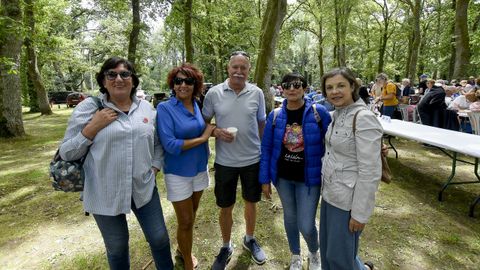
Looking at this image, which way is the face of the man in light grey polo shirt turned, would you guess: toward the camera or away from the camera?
toward the camera

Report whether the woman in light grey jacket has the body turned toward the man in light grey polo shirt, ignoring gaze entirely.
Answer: no

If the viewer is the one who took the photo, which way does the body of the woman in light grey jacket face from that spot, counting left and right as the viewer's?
facing the viewer and to the left of the viewer

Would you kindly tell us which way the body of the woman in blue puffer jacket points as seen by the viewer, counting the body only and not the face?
toward the camera

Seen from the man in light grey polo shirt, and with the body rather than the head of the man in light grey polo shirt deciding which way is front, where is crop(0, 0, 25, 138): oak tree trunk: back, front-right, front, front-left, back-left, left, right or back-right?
back-right

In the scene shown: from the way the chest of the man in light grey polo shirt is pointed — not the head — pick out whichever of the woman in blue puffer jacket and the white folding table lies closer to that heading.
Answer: the woman in blue puffer jacket

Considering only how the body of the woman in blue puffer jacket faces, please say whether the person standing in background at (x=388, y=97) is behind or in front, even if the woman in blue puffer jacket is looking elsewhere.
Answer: behind

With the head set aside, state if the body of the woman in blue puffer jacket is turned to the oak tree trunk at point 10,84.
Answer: no

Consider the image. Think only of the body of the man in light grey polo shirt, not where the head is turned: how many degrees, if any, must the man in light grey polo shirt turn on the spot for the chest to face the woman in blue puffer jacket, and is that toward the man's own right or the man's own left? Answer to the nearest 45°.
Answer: approximately 45° to the man's own left

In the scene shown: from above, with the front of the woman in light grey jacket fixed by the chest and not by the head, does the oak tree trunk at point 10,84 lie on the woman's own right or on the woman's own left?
on the woman's own right

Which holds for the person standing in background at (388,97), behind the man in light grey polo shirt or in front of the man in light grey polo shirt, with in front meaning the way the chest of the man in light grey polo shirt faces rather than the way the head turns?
behind

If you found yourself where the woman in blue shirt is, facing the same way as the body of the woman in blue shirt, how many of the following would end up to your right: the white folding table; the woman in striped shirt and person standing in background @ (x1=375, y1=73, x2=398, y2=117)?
1

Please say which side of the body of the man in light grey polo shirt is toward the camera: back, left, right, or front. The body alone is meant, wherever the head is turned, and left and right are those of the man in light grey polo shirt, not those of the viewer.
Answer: front

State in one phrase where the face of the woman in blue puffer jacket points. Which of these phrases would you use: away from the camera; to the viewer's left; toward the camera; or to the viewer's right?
toward the camera

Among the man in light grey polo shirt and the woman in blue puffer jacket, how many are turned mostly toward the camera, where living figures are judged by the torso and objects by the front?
2

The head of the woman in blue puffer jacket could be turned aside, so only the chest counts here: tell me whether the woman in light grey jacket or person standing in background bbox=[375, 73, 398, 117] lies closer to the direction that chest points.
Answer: the woman in light grey jacket
